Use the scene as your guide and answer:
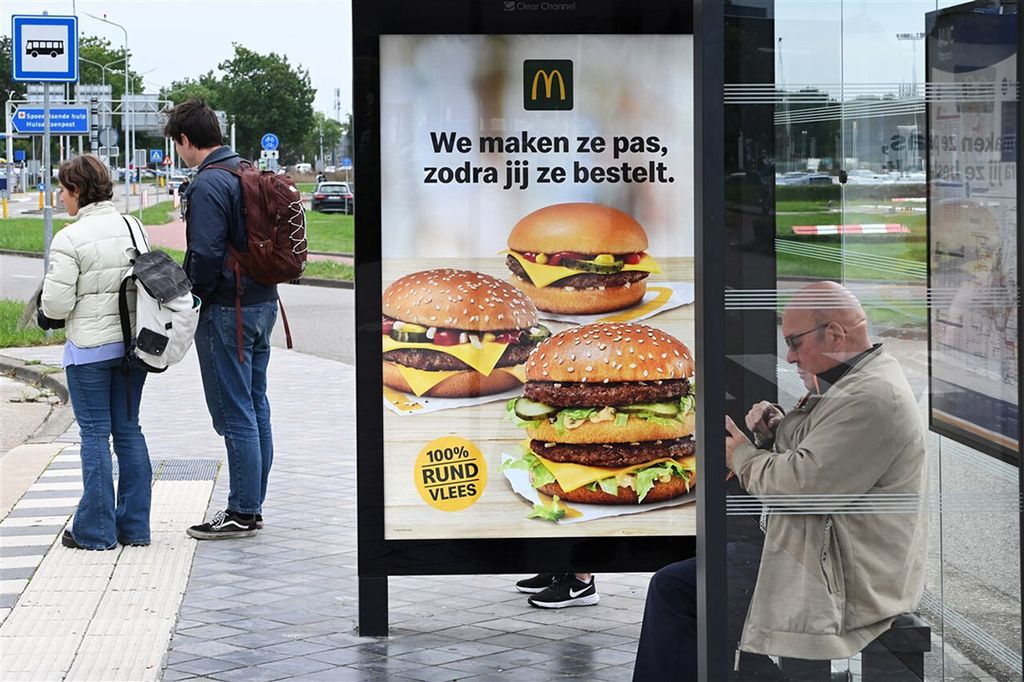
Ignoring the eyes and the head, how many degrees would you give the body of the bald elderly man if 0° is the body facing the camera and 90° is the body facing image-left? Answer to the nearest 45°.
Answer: approximately 90°

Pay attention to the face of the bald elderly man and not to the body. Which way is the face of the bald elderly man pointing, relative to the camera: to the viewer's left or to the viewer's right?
to the viewer's left

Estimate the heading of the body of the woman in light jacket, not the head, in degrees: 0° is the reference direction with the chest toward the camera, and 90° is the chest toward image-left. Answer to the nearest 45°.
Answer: approximately 135°

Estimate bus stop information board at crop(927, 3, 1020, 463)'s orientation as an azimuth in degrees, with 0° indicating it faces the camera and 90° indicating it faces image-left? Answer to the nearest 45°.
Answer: approximately 45°

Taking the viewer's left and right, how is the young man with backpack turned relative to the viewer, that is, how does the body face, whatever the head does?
facing to the left of the viewer

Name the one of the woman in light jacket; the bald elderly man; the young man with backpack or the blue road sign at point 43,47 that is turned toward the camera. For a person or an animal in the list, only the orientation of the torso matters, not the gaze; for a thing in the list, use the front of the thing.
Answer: the blue road sign

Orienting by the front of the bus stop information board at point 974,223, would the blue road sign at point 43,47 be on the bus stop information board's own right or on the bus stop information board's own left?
on the bus stop information board's own right
